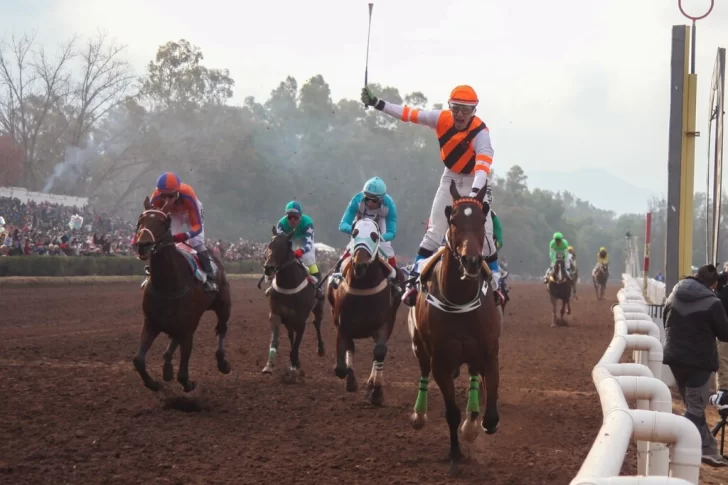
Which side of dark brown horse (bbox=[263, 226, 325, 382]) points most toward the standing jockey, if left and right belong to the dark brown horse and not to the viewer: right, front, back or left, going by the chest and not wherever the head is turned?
front

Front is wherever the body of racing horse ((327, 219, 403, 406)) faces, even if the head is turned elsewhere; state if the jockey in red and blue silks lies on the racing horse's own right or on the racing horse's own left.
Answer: on the racing horse's own right

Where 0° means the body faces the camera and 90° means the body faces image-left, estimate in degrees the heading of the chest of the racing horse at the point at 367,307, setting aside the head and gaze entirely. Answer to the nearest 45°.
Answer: approximately 0°

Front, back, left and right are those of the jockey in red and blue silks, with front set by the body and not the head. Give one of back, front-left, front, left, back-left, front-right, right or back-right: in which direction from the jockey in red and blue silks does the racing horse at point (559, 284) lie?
back
